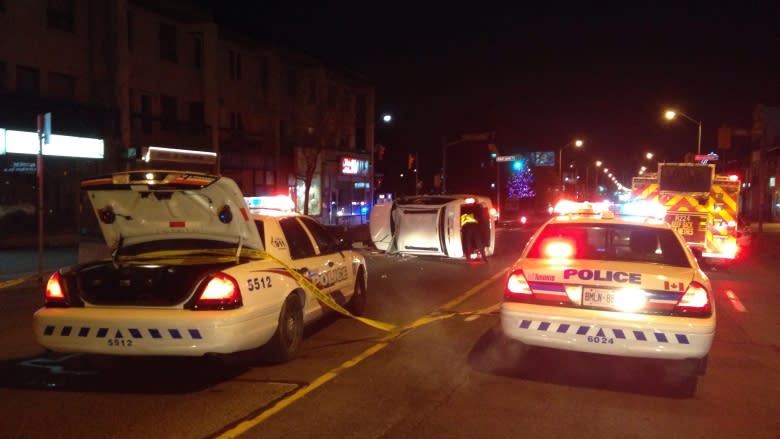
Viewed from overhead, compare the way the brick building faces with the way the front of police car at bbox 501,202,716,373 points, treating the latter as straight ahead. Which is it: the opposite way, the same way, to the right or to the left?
to the right

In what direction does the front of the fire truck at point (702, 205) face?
away from the camera

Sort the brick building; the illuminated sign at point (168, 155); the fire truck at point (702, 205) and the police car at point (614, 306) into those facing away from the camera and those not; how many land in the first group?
2

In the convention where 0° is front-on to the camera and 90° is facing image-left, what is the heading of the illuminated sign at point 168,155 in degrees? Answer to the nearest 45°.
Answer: approximately 315°

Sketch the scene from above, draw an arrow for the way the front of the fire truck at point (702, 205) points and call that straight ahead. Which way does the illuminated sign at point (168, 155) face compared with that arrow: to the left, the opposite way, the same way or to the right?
to the right

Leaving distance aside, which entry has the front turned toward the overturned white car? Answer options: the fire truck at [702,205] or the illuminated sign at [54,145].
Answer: the illuminated sign

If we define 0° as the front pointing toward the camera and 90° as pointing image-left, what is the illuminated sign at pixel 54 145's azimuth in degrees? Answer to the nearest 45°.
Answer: approximately 315°

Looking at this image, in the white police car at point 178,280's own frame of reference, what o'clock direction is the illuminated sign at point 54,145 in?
The illuminated sign is roughly at 10 o'clock from the white police car.

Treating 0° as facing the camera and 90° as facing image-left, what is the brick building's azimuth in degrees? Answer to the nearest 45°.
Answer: approximately 315°

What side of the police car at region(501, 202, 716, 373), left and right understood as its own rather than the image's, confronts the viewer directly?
back

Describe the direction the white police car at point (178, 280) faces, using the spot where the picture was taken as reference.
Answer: facing away from the viewer and to the right of the viewer

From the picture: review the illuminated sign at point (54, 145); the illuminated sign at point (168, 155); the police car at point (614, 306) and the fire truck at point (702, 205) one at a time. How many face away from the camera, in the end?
2
